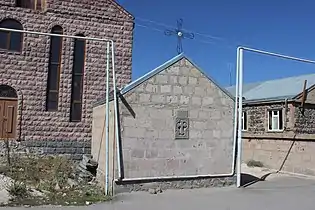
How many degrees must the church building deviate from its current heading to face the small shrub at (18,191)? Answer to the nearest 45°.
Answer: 0° — it already faces it

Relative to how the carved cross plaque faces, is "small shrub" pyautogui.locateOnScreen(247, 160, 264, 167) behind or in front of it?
behind

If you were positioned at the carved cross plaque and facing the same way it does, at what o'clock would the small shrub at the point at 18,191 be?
The small shrub is roughly at 2 o'clock from the carved cross plaque.

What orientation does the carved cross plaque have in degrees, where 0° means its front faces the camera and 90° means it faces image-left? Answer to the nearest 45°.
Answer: approximately 0°

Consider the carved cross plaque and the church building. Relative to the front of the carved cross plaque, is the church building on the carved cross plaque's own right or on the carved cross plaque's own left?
on the carved cross plaque's own right

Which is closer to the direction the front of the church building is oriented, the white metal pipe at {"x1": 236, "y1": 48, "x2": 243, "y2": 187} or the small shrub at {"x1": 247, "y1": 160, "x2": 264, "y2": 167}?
the white metal pipe

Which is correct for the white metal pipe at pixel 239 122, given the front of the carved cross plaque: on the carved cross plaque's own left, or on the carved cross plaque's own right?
on the carved cross plaque's own left

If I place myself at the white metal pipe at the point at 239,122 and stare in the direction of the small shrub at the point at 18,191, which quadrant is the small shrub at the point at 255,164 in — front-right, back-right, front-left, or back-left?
back-right

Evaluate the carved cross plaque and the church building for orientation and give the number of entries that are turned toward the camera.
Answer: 2

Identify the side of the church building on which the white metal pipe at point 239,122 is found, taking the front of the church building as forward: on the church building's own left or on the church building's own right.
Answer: on the church building's own left
